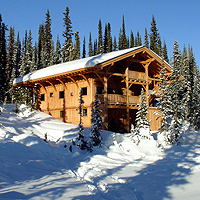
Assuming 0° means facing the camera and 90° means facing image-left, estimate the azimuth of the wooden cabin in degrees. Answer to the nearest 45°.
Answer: approximately 315°
